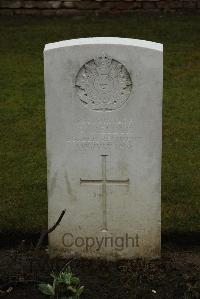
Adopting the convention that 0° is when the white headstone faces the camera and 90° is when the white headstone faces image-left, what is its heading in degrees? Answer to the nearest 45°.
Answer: approximately 0°
